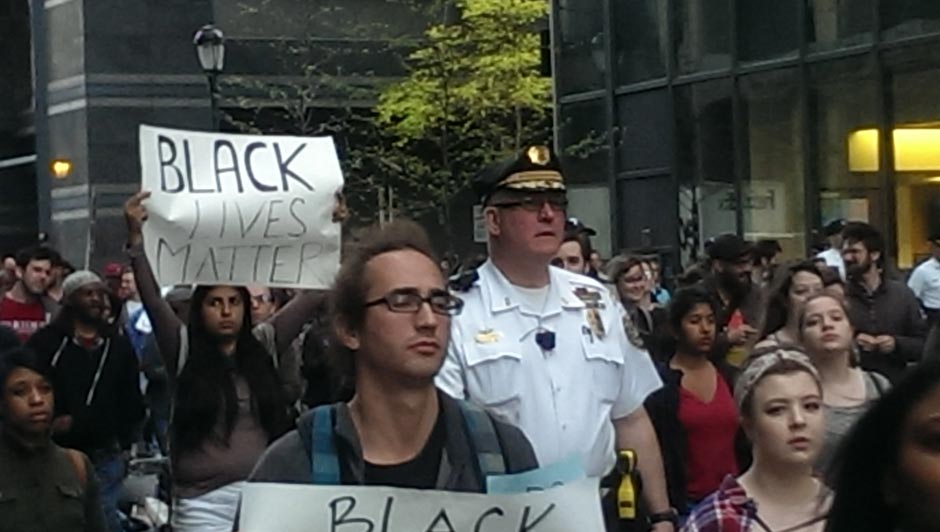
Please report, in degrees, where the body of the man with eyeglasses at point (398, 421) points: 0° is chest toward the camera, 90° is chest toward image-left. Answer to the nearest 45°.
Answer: approximately 315°

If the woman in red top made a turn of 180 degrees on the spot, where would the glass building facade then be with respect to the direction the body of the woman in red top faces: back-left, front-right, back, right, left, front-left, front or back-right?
front-right

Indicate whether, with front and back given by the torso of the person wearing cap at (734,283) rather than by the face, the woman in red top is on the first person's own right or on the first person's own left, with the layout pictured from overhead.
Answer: on the first person's own right

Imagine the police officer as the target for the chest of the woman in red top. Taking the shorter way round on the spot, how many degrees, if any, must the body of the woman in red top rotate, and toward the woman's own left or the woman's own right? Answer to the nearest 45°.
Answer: approximately 45° to the woman's own right

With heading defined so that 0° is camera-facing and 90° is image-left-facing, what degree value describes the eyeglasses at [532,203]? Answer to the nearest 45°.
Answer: approximately 315°

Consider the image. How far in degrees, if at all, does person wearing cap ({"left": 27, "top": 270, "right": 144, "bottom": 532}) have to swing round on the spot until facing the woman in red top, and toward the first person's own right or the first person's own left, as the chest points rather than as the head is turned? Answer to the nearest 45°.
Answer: approximately 45° to the first person's own left

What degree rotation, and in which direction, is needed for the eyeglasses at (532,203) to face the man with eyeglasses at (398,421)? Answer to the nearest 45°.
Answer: approximately 45° to its right

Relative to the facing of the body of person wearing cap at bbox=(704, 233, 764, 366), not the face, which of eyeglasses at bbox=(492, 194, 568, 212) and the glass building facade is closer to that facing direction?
the eyeglasses

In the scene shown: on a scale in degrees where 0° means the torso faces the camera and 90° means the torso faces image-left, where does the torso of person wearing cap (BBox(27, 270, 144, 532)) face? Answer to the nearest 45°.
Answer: approximately 0°
